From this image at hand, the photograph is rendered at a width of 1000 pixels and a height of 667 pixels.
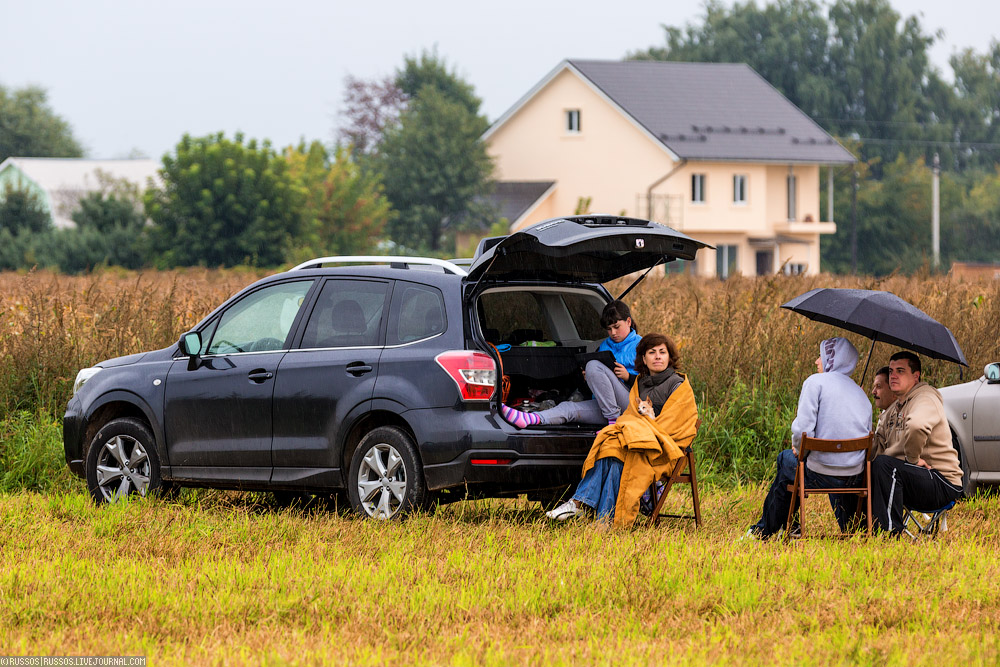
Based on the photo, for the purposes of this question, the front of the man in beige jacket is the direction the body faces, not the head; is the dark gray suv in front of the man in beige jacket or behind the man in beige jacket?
in front

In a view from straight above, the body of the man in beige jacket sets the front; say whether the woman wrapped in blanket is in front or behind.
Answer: in front

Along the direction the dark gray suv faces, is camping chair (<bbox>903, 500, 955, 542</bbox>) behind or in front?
behind

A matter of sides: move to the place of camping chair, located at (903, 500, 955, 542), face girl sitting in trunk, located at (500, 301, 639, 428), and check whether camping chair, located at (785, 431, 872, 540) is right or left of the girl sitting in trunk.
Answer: left

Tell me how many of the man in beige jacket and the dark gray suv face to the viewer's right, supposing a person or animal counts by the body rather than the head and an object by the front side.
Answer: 0

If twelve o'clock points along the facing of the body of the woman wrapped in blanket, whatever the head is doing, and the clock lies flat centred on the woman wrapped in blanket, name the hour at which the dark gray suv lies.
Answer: The dark gray suv is roughly at 2 o'clock from the woman wrapped in blanket.

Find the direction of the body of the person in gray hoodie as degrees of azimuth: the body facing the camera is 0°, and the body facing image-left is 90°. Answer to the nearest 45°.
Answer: approximately 135°

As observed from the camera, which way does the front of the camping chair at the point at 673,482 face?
facing to the left of the viewer

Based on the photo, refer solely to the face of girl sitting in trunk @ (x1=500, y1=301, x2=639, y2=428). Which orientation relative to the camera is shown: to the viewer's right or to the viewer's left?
to the viewer's left

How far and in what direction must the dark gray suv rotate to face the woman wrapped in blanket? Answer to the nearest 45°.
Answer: approximately 180°

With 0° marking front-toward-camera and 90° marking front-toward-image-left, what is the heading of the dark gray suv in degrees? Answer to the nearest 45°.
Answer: approximately 135°

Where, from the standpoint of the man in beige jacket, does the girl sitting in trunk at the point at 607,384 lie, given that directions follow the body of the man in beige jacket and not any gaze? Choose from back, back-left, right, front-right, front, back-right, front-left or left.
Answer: front-right
